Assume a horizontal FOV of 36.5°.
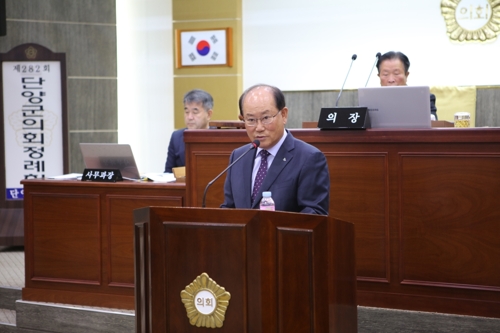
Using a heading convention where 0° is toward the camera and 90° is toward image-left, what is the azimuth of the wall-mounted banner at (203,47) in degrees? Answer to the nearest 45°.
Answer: approximately 0°

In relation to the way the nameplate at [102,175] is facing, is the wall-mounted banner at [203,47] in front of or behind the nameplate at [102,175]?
behind

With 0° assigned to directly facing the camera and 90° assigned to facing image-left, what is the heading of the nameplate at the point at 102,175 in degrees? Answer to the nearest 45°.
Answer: approximately 0°

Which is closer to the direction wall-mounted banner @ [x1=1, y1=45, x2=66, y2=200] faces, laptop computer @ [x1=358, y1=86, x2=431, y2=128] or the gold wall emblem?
the laptop computer

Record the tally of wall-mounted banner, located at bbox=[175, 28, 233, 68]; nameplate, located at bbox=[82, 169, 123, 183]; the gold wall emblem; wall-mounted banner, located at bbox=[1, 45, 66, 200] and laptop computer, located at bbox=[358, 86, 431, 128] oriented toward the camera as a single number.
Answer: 4

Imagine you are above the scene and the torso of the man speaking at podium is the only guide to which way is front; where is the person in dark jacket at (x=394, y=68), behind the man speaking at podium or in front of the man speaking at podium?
behind
